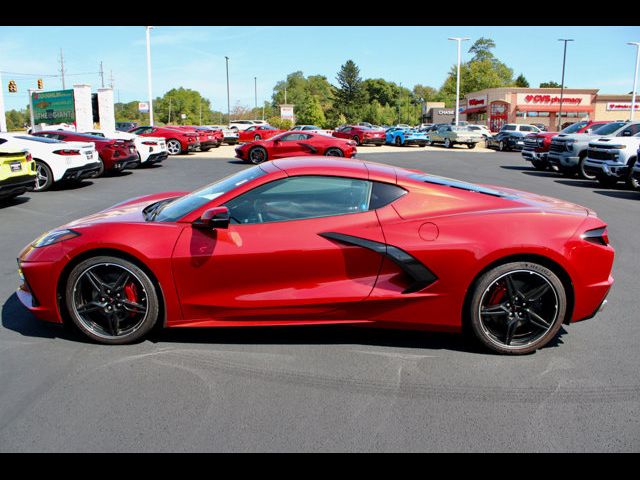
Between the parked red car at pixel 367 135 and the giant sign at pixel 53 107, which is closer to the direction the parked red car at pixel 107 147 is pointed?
the giant sign

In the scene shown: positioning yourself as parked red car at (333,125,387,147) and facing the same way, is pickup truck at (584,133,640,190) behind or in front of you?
behind

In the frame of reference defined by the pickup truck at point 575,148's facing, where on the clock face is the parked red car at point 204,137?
The parked red car is roughly at 2 o'clock from the pickup truck.

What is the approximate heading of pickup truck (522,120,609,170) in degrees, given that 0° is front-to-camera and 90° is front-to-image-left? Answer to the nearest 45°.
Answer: approximately 45°

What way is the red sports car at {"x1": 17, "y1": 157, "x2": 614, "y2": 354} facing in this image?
to the viewer's left

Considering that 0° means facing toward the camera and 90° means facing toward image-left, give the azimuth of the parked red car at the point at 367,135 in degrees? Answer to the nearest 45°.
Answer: approximately 135°

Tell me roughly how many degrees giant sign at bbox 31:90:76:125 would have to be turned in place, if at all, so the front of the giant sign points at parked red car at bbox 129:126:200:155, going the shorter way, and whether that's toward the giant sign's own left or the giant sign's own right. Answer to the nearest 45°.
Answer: approximately 90° to the giant sign's own left

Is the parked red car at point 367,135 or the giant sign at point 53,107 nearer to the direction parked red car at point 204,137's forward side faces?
the giant sign

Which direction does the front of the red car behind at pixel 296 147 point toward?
to the viewer's left
